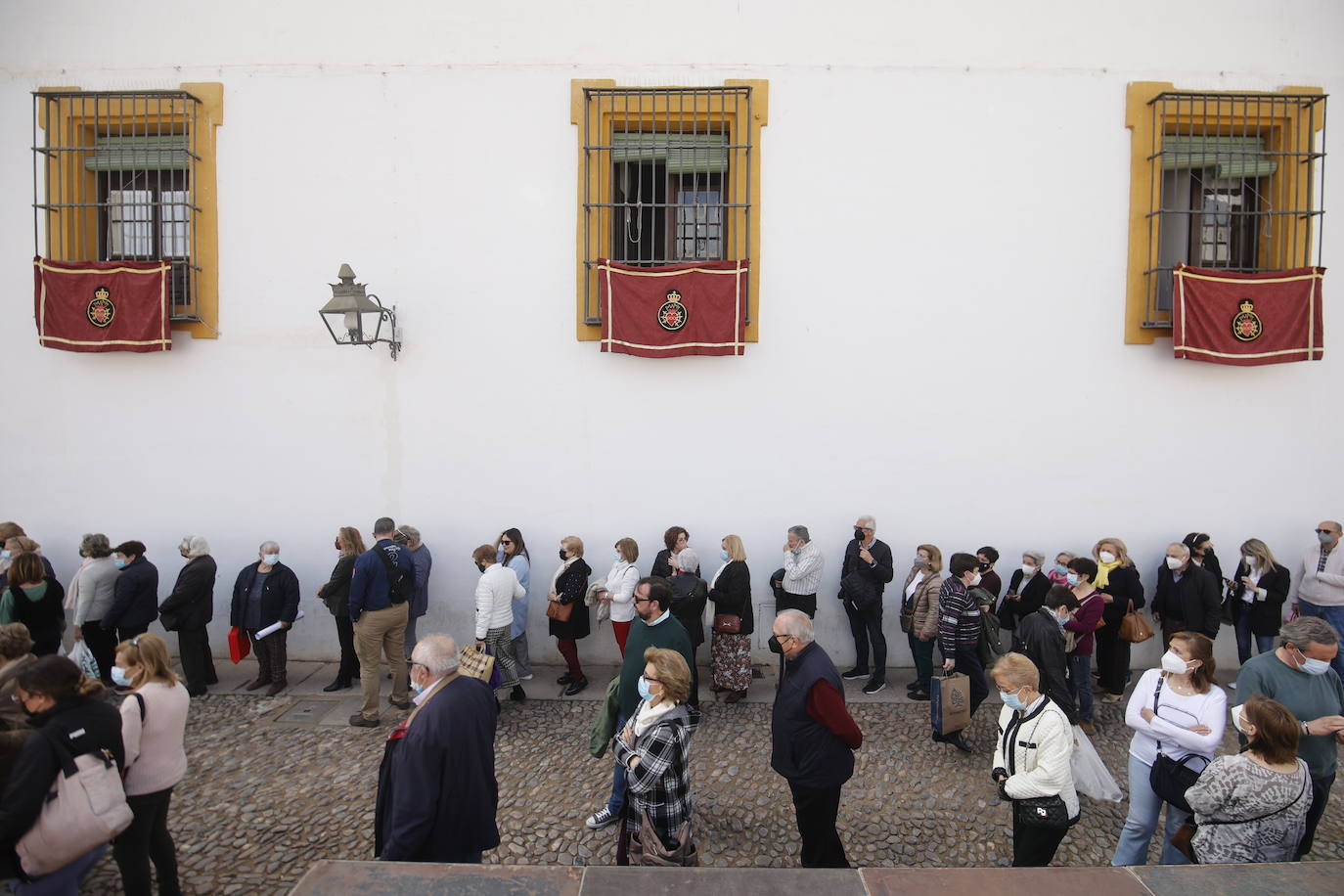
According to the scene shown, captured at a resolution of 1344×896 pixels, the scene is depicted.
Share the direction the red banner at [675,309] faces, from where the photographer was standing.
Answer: facing the viewer

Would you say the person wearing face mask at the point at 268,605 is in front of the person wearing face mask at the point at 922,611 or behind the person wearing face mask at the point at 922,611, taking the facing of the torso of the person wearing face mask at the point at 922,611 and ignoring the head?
in front

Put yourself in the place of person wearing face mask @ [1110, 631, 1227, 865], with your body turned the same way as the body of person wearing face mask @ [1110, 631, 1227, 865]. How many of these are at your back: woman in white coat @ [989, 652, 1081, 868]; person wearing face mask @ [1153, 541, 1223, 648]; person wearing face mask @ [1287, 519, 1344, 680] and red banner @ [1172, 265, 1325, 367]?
3

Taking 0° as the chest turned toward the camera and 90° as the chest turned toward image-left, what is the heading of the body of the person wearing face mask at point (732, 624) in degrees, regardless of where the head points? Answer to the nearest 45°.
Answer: approximately 90°

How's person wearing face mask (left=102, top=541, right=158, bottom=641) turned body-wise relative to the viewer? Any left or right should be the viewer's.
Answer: facing to the left of the viewer

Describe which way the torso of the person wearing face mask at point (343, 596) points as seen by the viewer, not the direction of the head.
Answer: to the viewer's left

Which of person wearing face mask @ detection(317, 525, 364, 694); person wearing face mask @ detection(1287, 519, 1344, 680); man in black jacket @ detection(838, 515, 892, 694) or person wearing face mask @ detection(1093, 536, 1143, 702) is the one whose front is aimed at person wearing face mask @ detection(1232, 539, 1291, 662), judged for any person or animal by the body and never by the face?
person wearing face mask @ detection(1287, 519, 1344, 680)

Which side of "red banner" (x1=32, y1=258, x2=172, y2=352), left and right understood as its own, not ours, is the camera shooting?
front

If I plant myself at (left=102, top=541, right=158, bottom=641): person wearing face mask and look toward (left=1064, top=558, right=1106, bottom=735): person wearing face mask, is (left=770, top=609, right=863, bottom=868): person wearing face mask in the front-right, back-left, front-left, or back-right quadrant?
front-right

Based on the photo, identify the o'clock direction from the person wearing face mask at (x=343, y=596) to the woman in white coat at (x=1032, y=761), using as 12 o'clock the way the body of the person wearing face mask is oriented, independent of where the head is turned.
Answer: The woman in white coat is roughly at 8 o'clock from the person wearing face mask.

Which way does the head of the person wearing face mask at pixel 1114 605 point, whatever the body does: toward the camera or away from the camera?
toward the camera

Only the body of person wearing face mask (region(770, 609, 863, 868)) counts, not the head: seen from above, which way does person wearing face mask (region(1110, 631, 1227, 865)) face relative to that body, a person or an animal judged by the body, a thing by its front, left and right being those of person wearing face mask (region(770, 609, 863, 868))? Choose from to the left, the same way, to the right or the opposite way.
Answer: to the left

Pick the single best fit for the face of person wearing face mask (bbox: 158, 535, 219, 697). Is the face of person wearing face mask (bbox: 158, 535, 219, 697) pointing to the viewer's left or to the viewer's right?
to the viewer's left
